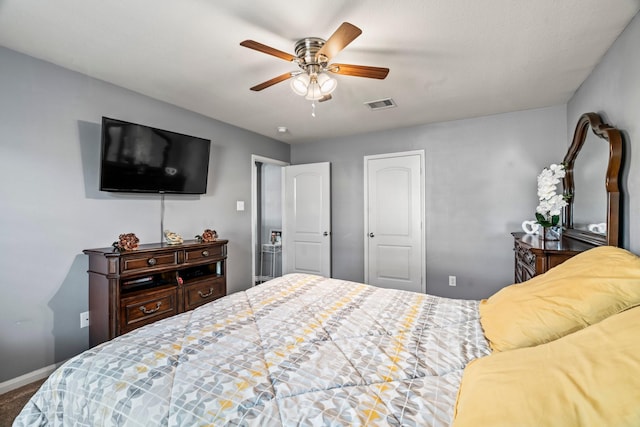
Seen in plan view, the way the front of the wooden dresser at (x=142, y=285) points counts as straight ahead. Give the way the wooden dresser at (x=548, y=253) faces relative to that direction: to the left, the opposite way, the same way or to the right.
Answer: the opposite way

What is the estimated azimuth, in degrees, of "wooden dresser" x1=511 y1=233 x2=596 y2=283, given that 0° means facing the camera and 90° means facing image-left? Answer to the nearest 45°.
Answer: approximately 45°

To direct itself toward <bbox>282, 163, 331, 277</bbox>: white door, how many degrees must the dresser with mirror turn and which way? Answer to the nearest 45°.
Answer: approximately 45° to its right

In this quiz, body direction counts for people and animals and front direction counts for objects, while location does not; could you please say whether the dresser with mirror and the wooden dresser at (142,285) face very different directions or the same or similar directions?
very different directions

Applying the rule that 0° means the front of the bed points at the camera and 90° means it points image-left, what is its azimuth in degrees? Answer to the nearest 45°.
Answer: approximately 90°

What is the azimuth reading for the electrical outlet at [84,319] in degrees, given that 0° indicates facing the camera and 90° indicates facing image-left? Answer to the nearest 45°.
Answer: approximately 315°

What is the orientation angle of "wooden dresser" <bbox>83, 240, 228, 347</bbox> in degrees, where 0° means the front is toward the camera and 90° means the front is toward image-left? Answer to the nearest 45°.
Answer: approximately 315°

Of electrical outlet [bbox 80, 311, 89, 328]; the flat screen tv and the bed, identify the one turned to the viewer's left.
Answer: the bed

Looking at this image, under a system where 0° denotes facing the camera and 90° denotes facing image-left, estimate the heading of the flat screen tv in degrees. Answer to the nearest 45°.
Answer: approximately 315°

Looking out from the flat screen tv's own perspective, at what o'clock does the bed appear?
The bed is roughly at 1 o'clock from the flat screen tv.
